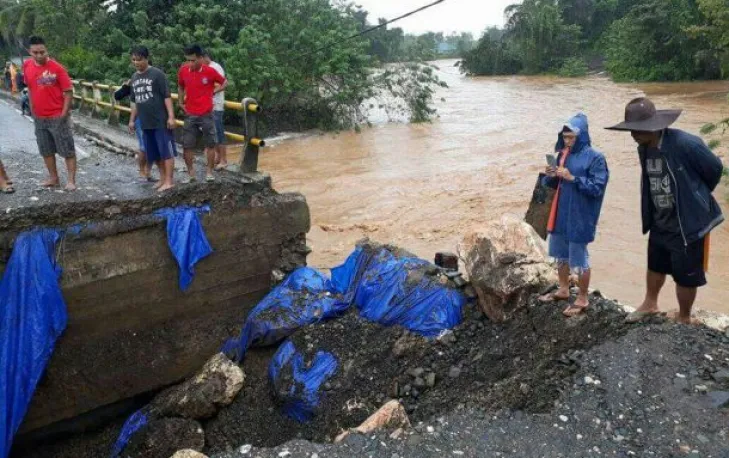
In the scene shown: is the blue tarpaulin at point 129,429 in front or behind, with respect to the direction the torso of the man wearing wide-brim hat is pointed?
in front

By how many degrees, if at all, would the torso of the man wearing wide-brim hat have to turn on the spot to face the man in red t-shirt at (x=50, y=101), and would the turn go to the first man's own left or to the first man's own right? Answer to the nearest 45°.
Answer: approximately 45° to the first man's own right

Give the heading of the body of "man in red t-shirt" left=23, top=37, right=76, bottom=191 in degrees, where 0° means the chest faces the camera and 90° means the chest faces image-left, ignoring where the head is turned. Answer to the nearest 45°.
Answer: approximately 0°

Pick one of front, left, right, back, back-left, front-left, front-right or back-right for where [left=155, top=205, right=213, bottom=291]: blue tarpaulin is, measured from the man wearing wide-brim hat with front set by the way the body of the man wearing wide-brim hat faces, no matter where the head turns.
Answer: front-right

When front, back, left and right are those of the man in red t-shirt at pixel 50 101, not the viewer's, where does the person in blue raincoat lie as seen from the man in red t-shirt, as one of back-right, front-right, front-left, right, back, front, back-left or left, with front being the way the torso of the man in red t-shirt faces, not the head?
front-left

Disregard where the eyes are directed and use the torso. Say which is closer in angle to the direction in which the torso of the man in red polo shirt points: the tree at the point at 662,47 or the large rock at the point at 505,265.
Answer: the large rock

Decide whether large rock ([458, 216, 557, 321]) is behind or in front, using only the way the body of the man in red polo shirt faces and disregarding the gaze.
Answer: in front

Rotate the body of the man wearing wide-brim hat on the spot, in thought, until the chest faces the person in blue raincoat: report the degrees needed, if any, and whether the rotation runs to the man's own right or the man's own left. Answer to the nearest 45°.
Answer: approximately 45° to the man's own right

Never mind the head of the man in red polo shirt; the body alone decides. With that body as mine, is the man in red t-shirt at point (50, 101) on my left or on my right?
on my right

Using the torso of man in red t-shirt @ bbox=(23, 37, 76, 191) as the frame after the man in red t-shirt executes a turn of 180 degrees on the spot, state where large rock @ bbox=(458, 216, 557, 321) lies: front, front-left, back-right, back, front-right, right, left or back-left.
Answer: back-right

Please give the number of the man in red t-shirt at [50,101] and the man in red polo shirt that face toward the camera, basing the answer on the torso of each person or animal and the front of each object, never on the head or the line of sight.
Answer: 2

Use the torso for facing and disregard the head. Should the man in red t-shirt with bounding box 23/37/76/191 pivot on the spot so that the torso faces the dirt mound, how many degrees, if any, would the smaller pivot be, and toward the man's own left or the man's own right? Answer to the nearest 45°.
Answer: approximately 45° to the man's own left
